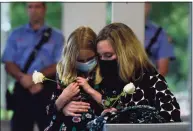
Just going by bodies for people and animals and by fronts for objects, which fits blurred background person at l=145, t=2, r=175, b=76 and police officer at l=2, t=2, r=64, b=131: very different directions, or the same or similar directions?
same or similar directions

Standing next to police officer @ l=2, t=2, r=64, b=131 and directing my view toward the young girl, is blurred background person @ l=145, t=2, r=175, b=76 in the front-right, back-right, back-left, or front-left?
front-left

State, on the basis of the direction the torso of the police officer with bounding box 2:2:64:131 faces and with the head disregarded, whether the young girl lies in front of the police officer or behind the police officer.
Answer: in front

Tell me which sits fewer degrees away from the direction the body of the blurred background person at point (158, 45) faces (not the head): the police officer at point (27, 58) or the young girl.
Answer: the young girl

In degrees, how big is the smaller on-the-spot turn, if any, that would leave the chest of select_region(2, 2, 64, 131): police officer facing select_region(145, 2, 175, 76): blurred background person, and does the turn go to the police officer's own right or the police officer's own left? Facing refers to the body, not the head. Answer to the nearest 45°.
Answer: approximately 90° to the police officer's own left

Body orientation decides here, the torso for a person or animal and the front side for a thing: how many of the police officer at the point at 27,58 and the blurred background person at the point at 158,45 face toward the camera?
2

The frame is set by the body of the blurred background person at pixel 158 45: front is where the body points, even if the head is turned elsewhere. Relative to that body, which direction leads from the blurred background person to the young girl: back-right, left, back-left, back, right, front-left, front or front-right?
front-right

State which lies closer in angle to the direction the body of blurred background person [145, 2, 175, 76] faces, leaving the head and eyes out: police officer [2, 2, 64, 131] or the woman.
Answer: the woman

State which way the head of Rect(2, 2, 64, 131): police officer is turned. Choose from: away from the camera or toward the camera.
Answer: toward the camera

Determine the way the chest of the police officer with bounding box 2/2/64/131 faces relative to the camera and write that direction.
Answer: toward the camera

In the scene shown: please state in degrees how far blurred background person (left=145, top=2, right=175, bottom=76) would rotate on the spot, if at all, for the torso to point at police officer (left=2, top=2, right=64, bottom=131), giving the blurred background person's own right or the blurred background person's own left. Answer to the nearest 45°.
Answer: approximately 90° to the blurred background person's own right

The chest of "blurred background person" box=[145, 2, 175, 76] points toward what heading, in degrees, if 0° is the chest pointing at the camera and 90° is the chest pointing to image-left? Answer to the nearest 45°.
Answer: approximately 0°

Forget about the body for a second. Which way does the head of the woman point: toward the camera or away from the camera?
toward the camera

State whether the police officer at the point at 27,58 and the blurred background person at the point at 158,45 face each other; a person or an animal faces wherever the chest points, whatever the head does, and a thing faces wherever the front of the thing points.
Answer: no
